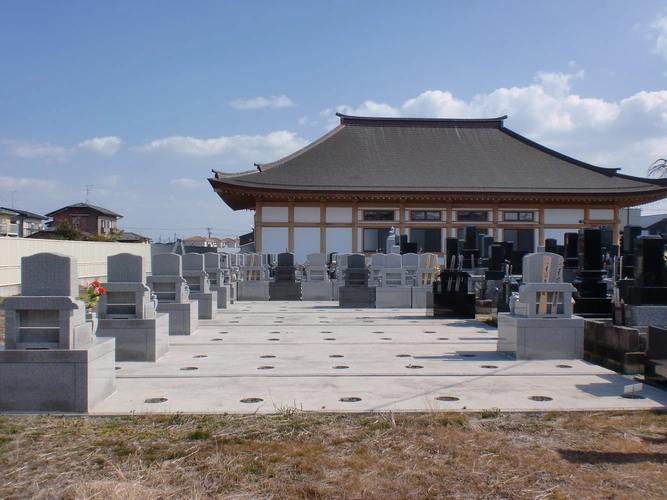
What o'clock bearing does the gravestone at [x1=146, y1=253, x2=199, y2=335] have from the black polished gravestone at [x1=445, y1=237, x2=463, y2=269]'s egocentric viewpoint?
The gravestone is roughly at 1 o'clock from the black polished gravestone.

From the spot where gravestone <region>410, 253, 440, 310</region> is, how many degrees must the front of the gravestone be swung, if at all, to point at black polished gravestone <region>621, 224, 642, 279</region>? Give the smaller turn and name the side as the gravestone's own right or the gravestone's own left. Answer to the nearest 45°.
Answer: approximately 90° to the gravestone's own left
